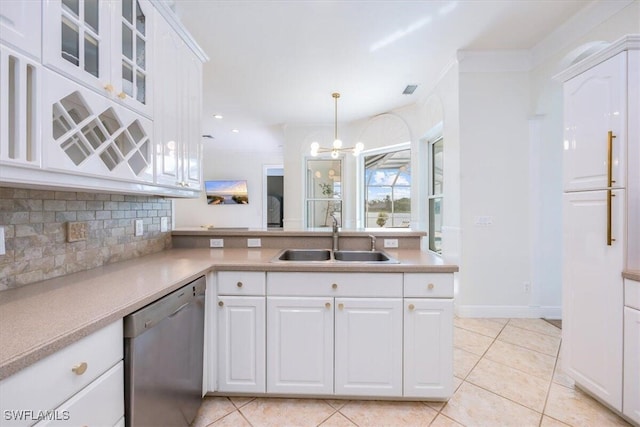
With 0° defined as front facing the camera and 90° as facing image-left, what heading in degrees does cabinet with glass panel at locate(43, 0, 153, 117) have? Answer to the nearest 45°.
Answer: approximately 315°

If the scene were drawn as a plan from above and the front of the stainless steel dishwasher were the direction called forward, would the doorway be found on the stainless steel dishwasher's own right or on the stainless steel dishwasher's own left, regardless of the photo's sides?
on the stainless steel dishwasher's own left

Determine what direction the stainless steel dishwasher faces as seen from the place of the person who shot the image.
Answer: facing the viewer and to the right of the viewer

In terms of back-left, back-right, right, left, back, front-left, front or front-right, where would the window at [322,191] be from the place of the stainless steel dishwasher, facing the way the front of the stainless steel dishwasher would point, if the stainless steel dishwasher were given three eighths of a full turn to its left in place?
front-right

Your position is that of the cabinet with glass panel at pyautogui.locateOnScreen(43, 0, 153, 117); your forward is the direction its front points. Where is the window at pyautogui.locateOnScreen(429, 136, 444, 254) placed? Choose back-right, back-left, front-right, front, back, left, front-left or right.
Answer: front-left

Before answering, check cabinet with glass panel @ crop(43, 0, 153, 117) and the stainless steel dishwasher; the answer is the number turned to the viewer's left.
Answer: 0

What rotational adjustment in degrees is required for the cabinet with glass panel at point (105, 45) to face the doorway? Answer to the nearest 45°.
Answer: approximately 90° to its left
